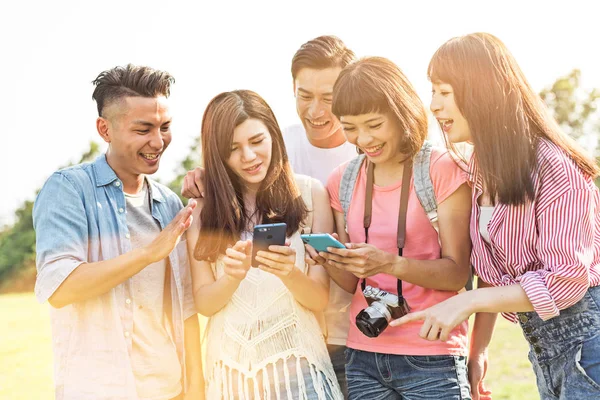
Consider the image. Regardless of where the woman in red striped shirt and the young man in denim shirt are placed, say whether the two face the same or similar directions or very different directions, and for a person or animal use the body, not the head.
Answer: very different directions

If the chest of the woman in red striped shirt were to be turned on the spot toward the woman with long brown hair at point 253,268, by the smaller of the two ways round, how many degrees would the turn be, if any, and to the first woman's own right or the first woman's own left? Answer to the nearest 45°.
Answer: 0° — they already face them

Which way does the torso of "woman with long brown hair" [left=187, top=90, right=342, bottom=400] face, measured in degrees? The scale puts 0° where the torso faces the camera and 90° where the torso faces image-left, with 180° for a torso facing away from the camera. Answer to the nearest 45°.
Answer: approximately 0°

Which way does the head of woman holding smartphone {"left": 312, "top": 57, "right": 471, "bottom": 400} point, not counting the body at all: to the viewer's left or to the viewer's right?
to the viewer's left

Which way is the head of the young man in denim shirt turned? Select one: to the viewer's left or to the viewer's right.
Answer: to the viewer's right

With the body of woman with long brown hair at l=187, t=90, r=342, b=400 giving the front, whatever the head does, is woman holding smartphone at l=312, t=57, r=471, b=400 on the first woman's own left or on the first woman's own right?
on the first woman's own left

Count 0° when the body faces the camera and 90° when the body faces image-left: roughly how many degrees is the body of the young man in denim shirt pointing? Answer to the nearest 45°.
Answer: approximately 315°

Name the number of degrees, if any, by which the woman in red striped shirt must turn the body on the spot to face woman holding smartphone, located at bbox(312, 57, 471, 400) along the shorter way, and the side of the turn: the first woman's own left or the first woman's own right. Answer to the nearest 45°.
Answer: approximately 45° to the first woman's own right

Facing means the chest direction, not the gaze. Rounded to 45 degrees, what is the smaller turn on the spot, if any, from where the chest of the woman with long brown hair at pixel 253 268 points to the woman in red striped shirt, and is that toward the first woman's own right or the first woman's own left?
approximately 45° to the first woman's own left

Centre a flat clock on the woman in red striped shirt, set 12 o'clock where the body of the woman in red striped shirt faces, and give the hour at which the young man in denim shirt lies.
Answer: The young man in denim shirt is roughly at 12 o'clock from the woman in red striped shirt.

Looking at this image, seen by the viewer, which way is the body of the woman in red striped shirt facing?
to the viewer's left

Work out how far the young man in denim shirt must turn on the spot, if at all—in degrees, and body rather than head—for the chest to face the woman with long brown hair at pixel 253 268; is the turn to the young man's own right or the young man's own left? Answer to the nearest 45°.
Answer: approximately 45° to the young man's own left

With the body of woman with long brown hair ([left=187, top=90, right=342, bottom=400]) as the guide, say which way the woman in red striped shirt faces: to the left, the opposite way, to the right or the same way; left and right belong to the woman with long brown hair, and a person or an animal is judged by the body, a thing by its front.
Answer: to the right

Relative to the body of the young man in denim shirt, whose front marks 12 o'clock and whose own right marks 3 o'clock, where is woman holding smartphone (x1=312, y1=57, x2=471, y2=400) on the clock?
The woman holding smartphone is roughly at 11 o'clock from the young man in denim shirt.
